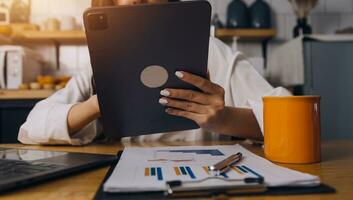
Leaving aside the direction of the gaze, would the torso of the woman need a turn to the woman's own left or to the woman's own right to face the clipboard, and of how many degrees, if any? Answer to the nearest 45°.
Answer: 0° — they already face it

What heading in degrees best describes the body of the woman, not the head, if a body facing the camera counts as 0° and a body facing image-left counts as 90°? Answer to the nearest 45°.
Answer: approximately 0°

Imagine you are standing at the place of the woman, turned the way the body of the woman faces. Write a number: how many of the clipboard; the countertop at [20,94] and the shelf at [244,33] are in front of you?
1

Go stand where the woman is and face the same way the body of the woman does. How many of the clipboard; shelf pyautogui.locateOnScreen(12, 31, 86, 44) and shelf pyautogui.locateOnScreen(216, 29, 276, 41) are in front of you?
1

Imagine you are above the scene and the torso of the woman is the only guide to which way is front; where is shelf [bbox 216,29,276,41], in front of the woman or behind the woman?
behind

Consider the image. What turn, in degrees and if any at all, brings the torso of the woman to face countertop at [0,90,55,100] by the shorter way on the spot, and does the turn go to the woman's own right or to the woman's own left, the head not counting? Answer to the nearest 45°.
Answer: approximately 135° to the woman's own right

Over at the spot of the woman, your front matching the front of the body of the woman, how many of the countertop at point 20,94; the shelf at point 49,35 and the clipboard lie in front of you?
1

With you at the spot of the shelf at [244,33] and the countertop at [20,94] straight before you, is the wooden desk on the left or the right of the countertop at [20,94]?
left
